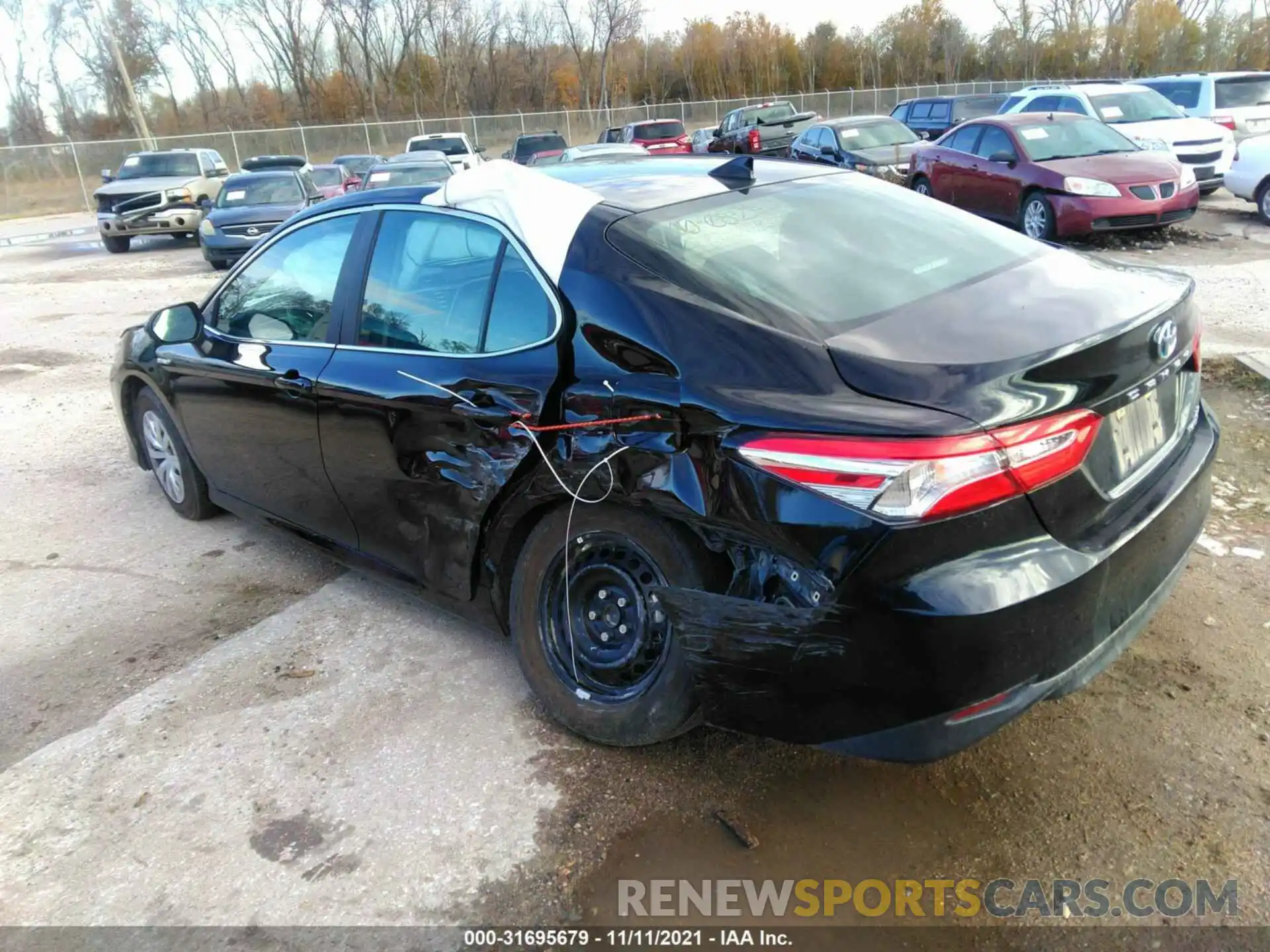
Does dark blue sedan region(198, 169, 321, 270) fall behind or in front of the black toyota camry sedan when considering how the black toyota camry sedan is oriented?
in front

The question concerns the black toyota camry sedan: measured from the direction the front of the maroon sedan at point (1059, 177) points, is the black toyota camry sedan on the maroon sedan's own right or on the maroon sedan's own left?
on the maroon sedan's own right

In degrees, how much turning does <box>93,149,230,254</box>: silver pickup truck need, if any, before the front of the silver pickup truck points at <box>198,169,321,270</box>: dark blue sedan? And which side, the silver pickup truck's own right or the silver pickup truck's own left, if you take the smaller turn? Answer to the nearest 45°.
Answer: approximately 45° to the silver pickup truck's own left

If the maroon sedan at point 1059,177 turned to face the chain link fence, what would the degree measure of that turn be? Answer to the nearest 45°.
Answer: approximately 180°

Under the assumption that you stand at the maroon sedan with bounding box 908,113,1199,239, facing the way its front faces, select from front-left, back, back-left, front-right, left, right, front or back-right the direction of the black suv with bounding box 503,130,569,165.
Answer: back

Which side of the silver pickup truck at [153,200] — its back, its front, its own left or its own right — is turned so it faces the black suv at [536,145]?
back

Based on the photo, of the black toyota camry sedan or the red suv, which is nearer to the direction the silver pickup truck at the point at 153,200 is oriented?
the black toyota camry sedan

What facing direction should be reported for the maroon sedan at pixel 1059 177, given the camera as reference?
facing the viewer and to the right of the viewer

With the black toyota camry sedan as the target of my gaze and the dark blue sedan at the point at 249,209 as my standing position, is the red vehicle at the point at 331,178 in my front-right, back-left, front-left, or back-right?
back-left
